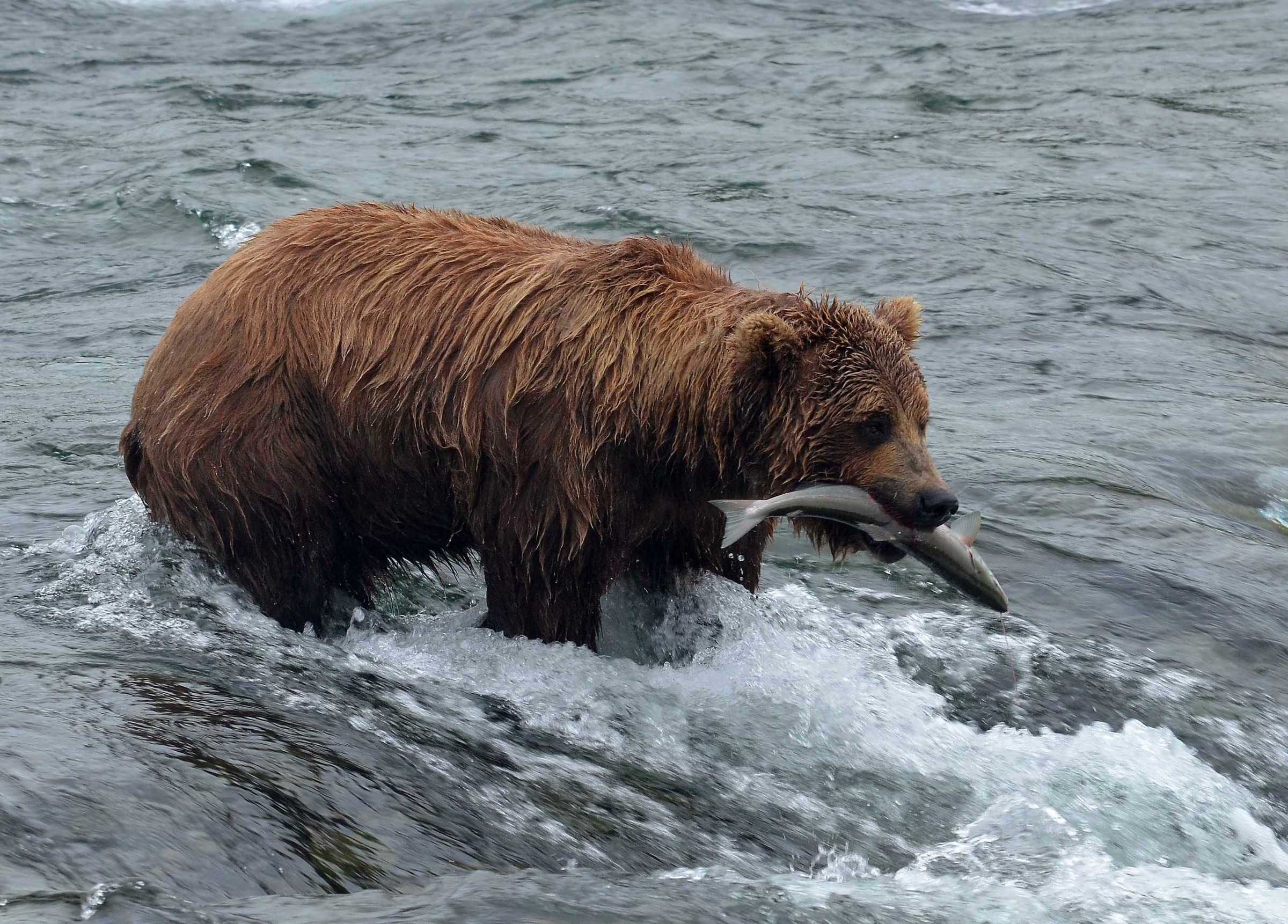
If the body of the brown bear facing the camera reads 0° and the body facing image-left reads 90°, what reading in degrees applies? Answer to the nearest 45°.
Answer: approximately 270°
